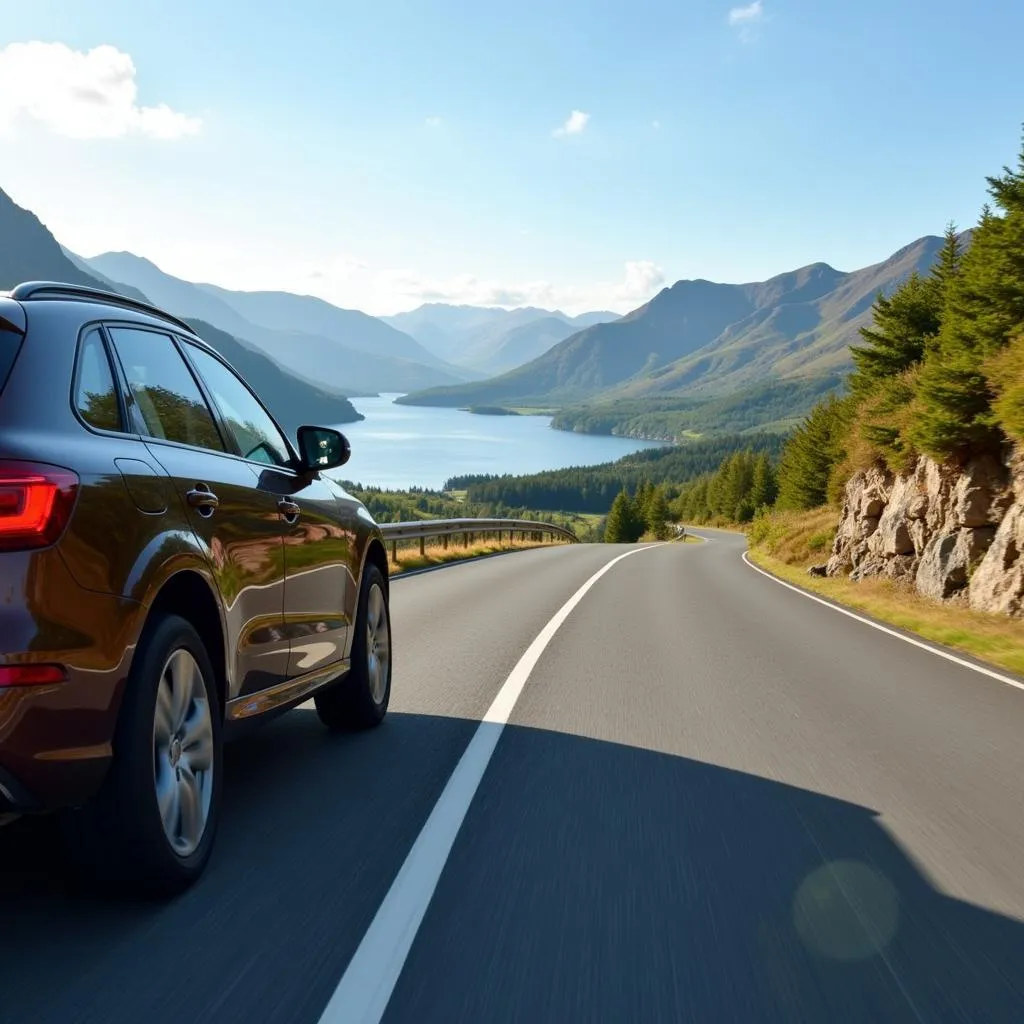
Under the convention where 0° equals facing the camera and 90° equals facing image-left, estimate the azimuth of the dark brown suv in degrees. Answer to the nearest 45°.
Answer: approximately 225°

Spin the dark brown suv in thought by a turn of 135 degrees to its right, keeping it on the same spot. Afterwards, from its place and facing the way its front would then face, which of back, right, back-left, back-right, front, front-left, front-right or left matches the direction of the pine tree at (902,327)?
back-left

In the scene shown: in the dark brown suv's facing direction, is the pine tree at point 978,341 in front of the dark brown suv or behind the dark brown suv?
in front

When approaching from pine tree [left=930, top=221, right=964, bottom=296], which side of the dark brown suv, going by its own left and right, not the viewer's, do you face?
front

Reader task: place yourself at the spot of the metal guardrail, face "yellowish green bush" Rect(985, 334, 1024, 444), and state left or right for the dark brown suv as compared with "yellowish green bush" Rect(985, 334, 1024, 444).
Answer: right

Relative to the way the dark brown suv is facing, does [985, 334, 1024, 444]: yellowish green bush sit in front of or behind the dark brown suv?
in front

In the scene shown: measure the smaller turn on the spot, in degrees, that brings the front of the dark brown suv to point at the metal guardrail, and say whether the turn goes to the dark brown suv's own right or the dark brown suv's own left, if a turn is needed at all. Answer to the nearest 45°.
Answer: approximately 45° to the dark brown suv's own left
